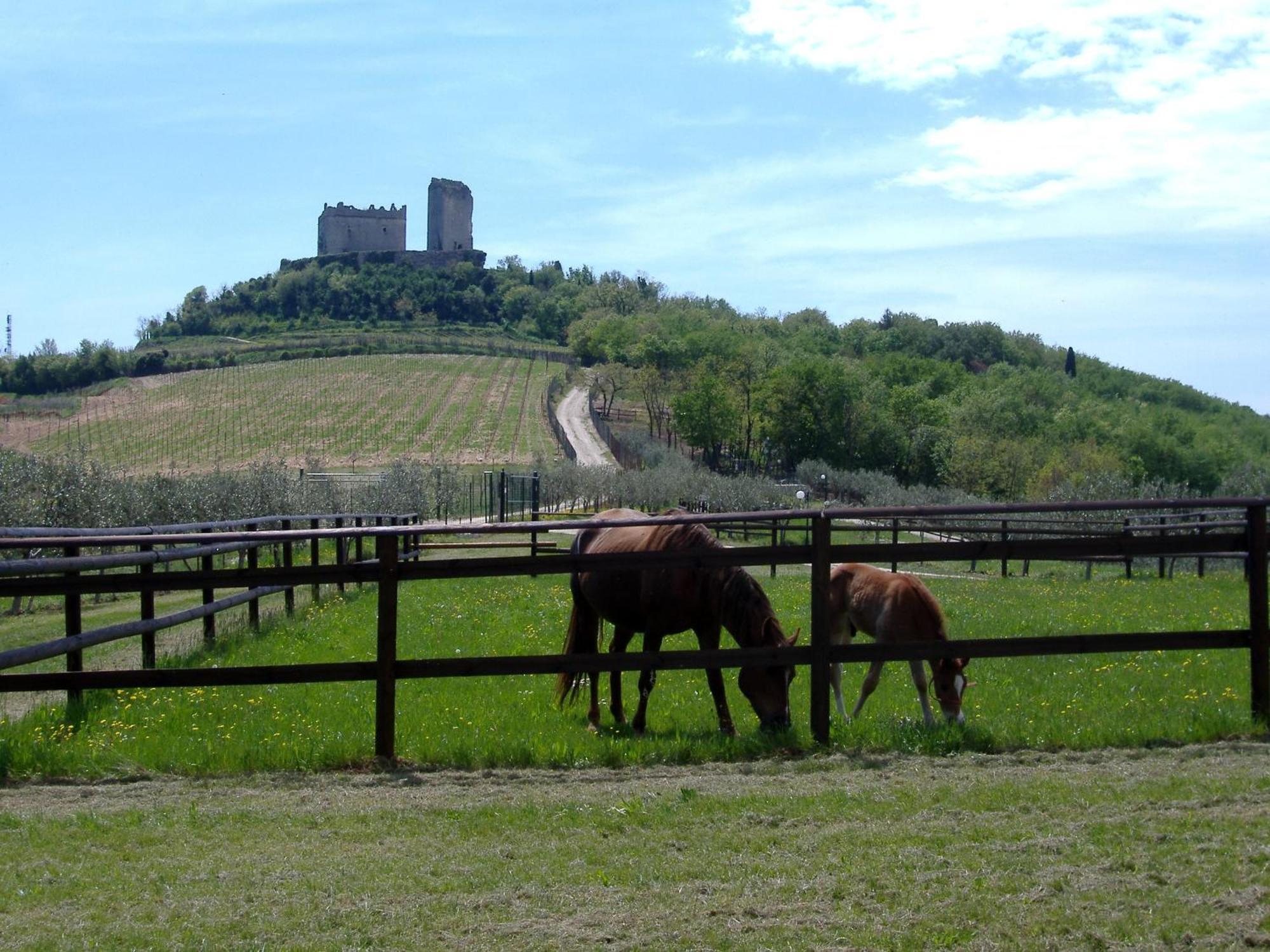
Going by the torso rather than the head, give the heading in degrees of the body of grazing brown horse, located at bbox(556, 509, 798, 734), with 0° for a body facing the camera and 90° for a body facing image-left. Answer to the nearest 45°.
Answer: approximately 270°

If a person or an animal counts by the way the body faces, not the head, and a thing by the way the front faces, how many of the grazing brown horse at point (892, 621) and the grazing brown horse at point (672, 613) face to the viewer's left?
0

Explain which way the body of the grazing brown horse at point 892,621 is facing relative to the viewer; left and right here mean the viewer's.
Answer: facing the viewer and to the right of the viewer

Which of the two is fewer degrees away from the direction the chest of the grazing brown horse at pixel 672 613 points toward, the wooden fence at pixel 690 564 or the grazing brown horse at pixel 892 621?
the grazing brown horse
